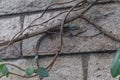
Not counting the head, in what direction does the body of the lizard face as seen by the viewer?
to the viewer's right
